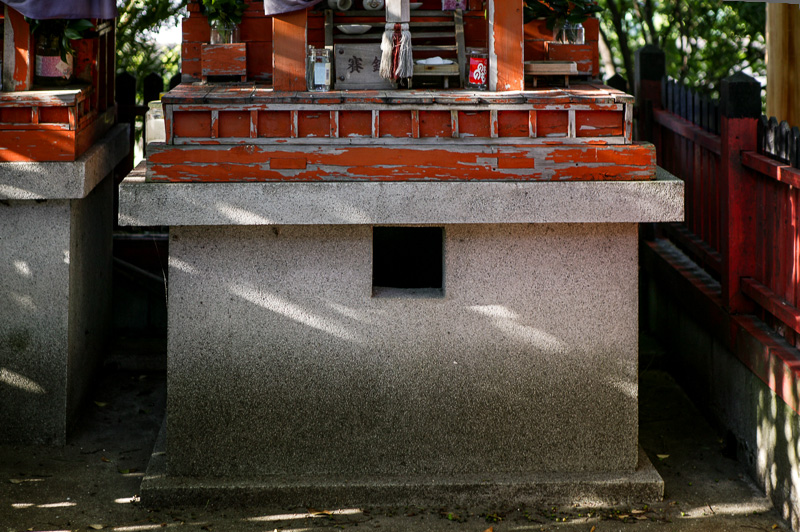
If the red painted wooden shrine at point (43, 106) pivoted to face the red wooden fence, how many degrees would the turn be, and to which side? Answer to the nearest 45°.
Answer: approximately 90° to its left

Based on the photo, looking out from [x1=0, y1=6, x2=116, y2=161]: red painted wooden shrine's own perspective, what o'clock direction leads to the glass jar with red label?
The glass jar with red label is roughly at 10 o'clock from the red painted wooden shrine.

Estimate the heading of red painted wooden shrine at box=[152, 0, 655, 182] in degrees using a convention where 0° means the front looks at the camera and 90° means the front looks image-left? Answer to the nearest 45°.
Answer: approximately 0°

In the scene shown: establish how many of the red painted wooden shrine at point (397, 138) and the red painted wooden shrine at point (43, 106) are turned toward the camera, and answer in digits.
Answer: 2

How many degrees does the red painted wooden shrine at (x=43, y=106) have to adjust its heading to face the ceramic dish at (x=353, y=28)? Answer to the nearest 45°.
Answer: approximately 90° to its left

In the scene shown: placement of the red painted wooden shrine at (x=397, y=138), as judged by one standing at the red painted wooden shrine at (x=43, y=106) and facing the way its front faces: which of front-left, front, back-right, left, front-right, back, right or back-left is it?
front-left

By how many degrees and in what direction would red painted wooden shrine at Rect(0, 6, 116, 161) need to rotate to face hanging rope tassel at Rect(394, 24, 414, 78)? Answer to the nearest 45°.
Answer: approximately 45° to its left
